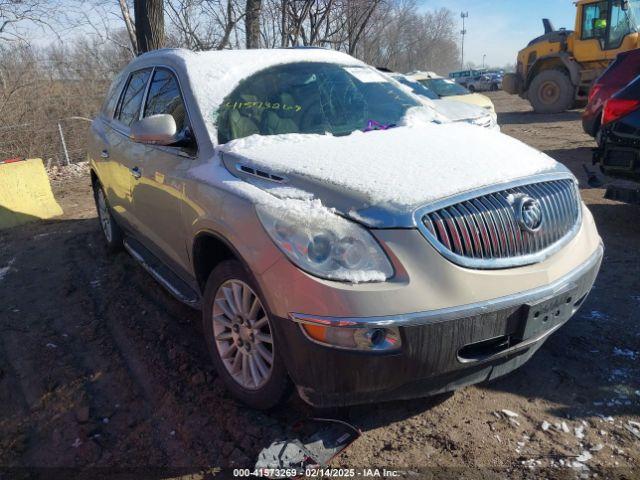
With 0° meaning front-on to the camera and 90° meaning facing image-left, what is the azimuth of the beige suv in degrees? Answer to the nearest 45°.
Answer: approximately 315°

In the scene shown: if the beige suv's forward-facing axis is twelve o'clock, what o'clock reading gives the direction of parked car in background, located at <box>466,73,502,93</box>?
The parked car in background is roughly at 8 o'clock from the beige suv.

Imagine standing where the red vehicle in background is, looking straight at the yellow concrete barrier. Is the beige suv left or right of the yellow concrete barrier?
left

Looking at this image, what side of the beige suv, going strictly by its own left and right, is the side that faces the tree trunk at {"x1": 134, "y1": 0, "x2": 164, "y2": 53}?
back

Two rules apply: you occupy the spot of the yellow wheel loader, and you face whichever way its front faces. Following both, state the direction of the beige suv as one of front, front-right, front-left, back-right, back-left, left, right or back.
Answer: right

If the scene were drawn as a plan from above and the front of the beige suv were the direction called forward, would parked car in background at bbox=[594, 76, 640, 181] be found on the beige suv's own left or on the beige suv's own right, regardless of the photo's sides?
on the beige suv's own left

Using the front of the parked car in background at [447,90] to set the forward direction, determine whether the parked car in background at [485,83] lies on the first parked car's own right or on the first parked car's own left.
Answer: on the first parked car's own left

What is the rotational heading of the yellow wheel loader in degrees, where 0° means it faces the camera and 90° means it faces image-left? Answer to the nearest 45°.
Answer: approximately 270°
